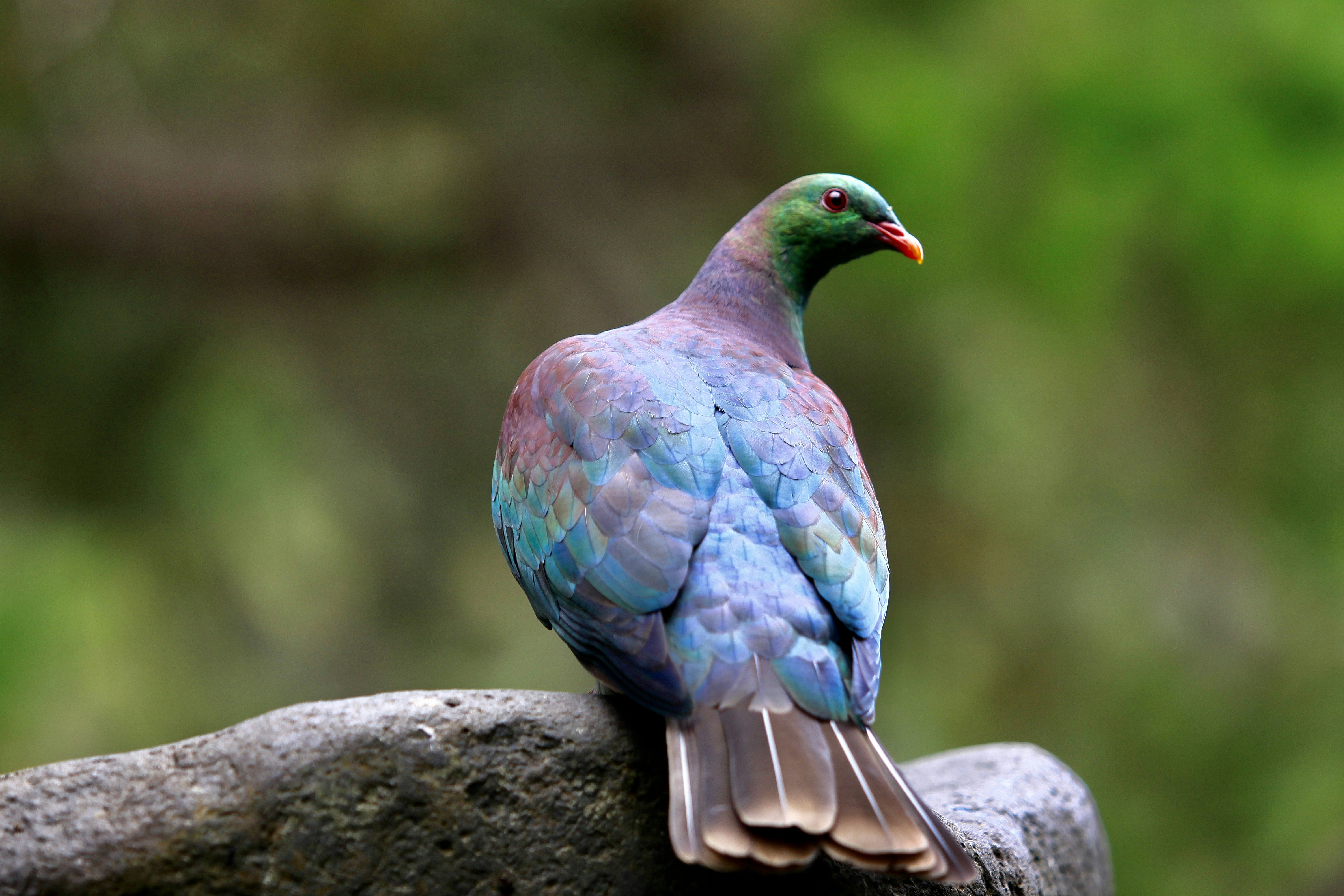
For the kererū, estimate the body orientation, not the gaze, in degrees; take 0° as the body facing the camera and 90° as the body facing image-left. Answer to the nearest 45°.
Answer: approximately 180°
